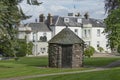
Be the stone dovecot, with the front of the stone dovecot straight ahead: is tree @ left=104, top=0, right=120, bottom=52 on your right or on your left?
on your left

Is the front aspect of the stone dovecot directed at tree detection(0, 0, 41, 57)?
no

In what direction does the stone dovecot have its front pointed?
toward the camera
